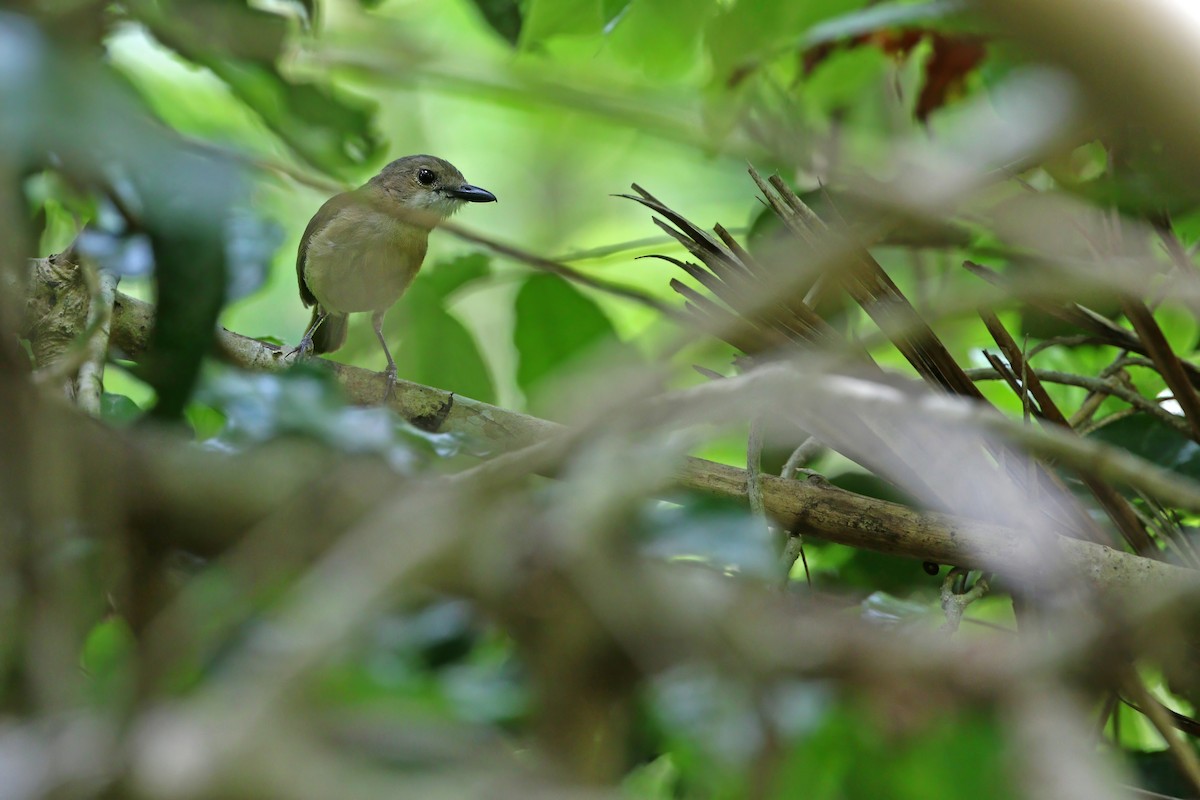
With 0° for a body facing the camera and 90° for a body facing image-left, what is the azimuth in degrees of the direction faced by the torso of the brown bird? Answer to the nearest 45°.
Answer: approximately 315°

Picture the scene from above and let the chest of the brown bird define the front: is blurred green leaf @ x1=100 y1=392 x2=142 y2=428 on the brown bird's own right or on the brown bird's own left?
on the brown bird's own right
